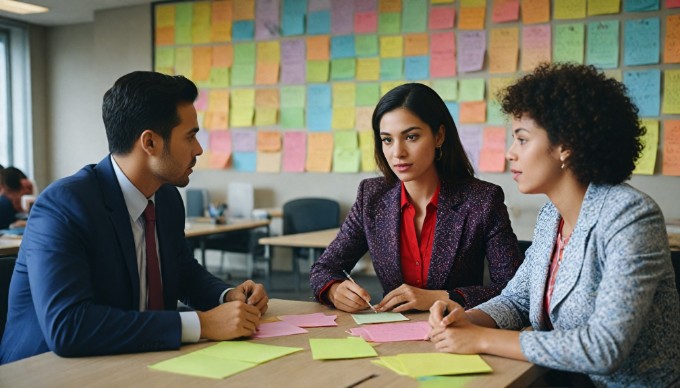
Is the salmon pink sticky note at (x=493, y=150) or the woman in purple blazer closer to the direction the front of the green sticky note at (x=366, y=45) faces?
the woman in purple blazer

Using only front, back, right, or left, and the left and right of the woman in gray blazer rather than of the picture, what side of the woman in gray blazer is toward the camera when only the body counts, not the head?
left

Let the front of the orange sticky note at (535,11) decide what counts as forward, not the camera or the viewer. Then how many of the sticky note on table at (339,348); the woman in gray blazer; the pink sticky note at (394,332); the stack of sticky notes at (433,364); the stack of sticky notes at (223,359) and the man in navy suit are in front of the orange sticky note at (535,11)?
6

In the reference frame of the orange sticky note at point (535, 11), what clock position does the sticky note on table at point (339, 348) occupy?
The sticky note on table is roughly at 12 o'clock from the orange sticky note.

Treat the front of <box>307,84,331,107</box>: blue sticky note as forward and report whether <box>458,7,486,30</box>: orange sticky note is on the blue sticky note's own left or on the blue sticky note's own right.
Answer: on the blue sticky note's own left

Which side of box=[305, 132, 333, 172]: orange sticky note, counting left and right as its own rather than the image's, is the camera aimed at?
front

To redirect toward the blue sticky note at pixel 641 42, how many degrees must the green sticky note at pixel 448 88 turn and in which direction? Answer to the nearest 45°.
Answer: approximately 90° to its left

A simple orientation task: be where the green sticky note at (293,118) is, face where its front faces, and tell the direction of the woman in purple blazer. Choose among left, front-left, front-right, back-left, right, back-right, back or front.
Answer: front

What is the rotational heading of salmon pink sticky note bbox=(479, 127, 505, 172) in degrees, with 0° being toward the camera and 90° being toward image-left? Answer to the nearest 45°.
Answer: approximately 0°

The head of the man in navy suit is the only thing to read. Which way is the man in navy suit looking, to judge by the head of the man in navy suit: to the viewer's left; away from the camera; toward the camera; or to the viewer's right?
to the viewer's right

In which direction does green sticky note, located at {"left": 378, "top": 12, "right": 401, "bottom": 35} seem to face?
toward the camera

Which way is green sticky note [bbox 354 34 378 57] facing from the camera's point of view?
toward the camera

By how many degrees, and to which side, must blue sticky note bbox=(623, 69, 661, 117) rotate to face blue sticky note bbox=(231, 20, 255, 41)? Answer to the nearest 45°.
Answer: approximately 90° to its right

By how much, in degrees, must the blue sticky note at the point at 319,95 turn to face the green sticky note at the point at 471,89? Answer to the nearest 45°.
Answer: approximately 45° to its left

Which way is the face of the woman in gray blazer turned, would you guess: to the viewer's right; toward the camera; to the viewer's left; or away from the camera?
to the viewer's left

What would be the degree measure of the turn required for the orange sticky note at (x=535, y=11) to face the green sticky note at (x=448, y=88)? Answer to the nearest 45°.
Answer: approximately 90° to its right

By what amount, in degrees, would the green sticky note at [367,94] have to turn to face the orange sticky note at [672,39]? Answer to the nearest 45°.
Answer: approximately 45° to its left
